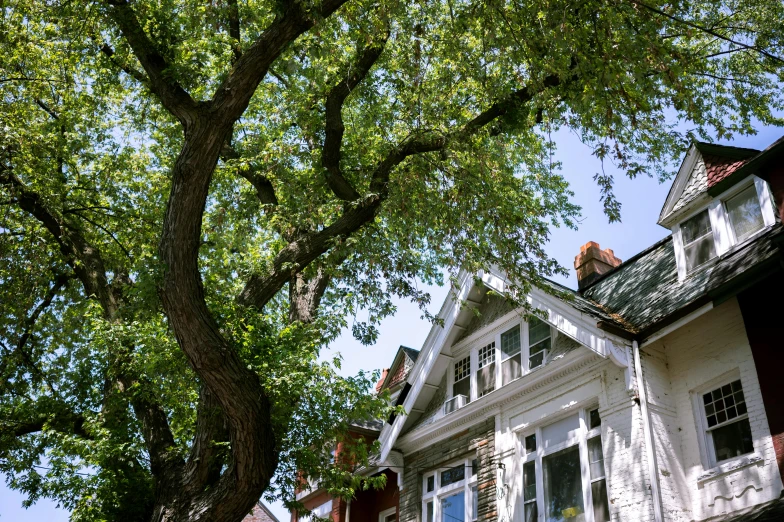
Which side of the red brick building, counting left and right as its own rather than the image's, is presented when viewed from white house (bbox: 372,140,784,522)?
left

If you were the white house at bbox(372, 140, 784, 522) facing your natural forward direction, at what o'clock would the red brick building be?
The red brick building is roughly at 3 o'clock from the white house.

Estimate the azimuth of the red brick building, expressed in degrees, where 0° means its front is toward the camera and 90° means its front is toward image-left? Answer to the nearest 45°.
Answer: approximately 45°

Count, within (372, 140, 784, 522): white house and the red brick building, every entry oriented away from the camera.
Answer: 0

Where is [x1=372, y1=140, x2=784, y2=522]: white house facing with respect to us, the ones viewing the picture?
facing the viewer and to the left of the viewer
